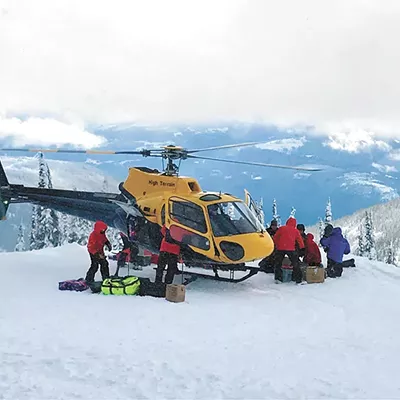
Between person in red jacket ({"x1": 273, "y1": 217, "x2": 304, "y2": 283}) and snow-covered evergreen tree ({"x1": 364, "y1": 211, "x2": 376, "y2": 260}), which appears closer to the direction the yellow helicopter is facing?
the person in red jacket

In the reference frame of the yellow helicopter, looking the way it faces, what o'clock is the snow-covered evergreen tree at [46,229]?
The snow-covered evergreen tree is roughly at 7 o'clock from the yellow helicopter.

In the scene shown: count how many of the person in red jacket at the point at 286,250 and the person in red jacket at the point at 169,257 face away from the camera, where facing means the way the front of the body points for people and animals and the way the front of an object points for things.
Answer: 2

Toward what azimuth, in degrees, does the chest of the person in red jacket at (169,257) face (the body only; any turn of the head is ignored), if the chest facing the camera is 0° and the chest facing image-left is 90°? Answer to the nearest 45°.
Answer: approximately 180°

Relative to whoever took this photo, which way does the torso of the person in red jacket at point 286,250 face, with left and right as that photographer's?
facing away from the viewer

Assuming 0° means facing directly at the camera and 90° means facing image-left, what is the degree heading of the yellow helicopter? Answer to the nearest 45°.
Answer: approximately 315°

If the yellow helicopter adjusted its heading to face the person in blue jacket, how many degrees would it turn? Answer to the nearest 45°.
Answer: approximately 45° to its left

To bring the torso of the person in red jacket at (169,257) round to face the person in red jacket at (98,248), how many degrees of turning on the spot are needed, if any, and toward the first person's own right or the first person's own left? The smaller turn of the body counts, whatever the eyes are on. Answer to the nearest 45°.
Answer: approximately 90° to the first person's own left

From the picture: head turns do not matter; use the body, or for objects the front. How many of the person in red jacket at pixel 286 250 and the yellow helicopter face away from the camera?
1

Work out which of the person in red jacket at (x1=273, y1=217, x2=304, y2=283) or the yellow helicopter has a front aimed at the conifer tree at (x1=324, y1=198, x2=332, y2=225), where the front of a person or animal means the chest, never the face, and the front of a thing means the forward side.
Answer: the person in red jacket
